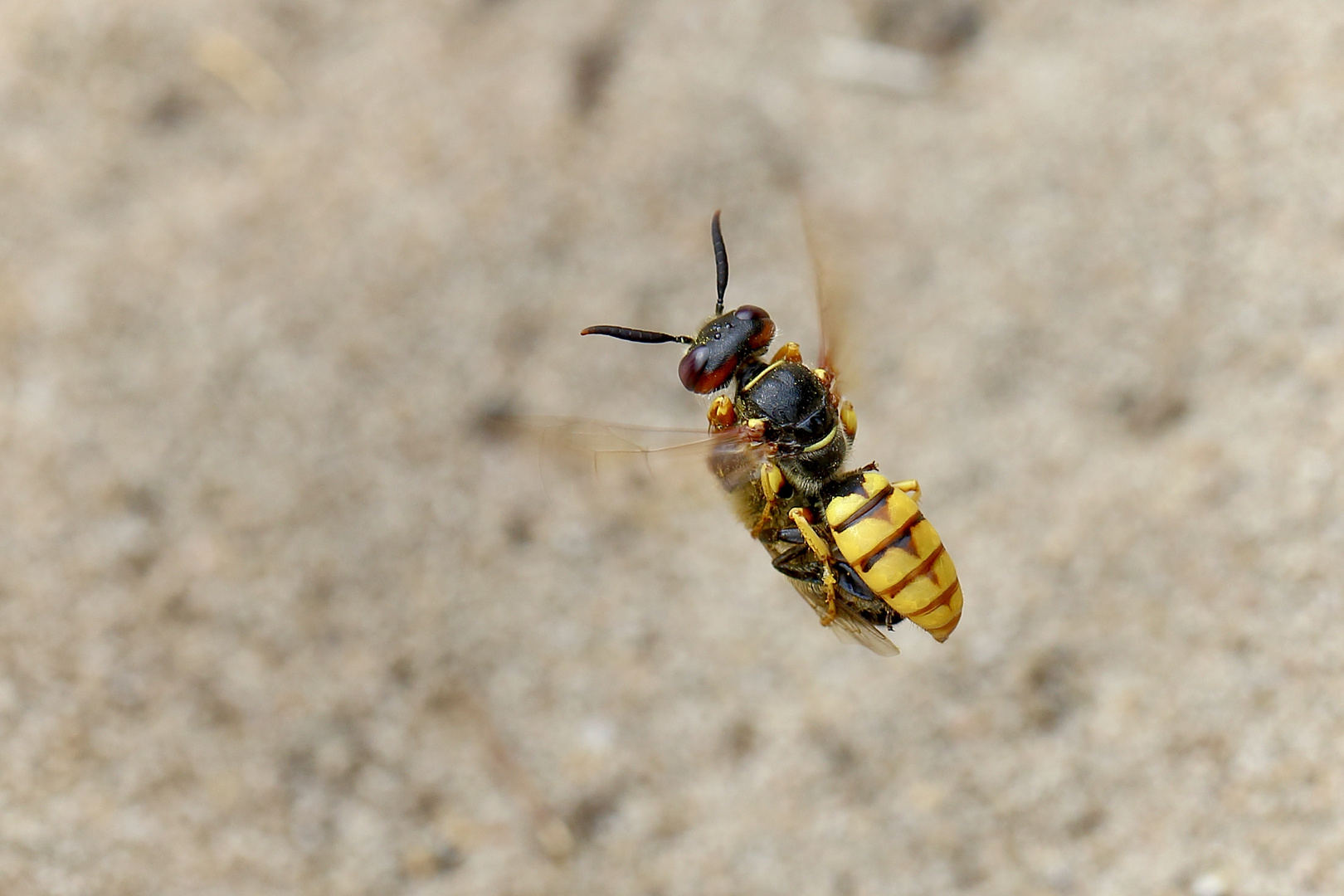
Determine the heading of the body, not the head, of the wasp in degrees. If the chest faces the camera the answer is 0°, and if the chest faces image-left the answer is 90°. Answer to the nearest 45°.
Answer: approximately 135°
